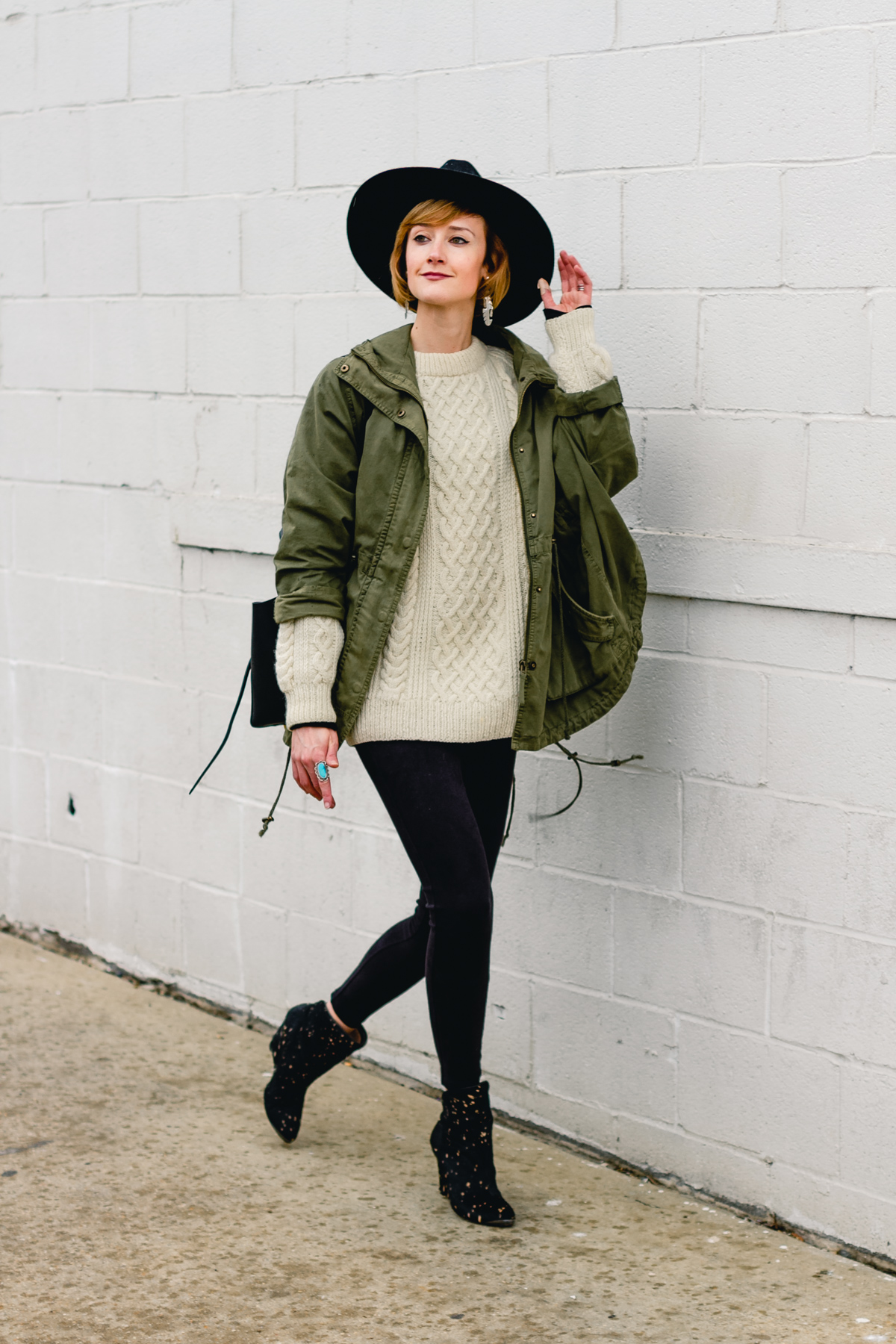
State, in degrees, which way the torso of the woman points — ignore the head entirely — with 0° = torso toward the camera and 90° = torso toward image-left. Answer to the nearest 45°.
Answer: approximately 0°
